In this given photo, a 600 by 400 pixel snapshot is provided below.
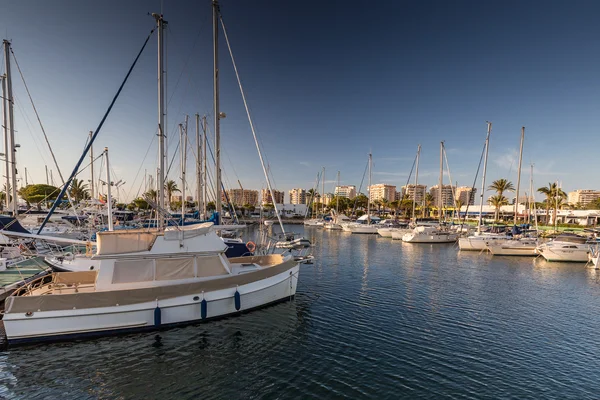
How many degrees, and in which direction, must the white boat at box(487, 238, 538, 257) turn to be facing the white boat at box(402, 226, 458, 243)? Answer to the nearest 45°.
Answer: approximately 45° to its right

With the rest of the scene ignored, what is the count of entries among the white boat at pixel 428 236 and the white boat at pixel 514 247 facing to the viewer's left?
2

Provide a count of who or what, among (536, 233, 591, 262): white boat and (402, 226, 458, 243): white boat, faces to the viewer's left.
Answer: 2

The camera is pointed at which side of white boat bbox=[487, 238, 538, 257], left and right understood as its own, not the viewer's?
left

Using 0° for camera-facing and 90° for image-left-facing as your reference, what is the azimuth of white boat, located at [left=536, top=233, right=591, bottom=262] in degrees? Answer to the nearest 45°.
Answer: approximately 90°

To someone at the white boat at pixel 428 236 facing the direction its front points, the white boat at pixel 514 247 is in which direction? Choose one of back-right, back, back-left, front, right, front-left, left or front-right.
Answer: back-left
